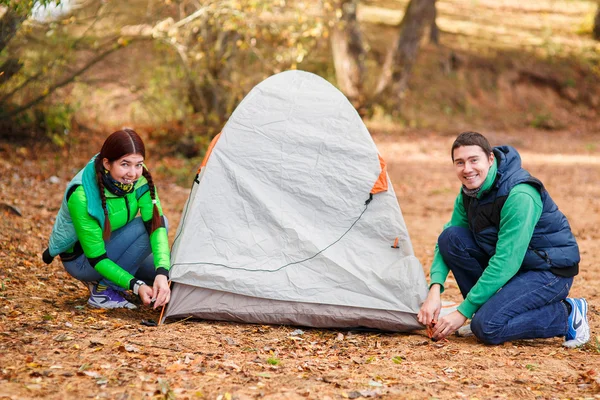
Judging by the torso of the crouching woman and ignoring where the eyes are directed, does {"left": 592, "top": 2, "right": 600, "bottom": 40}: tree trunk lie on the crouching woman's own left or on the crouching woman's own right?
on the crouching woman's own left

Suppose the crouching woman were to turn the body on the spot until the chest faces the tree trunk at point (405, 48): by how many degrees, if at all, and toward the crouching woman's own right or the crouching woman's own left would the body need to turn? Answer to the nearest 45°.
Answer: approximately 90° to the crouching woman's own left

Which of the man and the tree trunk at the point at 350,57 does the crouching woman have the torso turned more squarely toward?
the man

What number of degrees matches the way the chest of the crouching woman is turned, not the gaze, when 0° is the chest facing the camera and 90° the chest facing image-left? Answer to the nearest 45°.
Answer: approximately 315°

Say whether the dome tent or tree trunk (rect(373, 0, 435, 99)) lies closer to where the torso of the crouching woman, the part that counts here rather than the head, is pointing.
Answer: the dome tent
